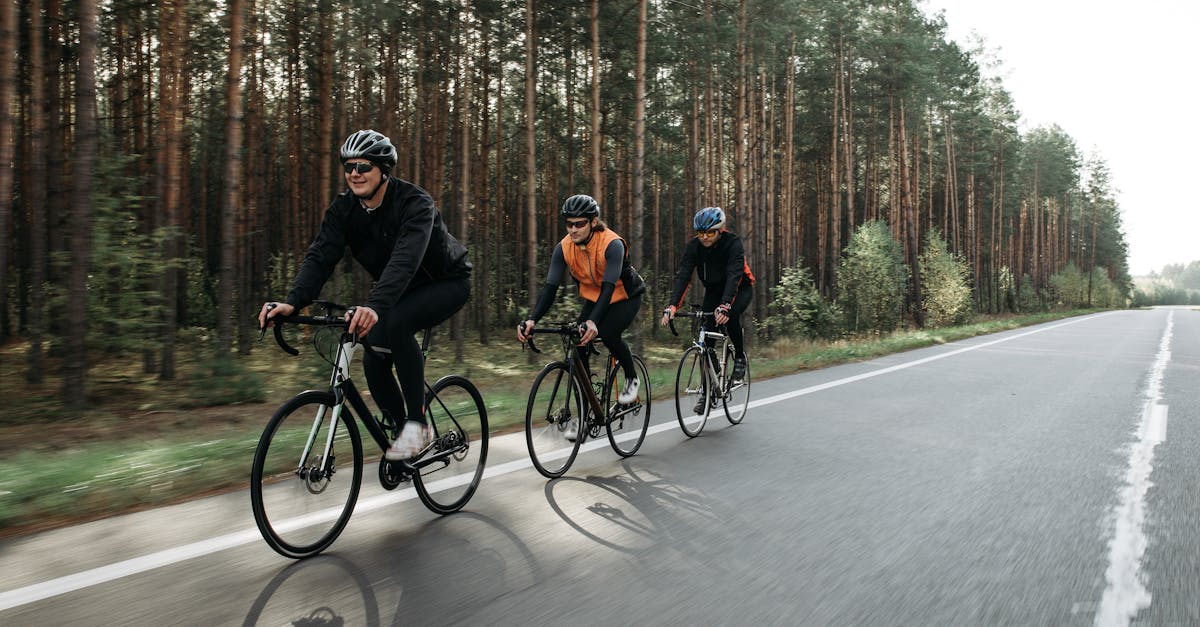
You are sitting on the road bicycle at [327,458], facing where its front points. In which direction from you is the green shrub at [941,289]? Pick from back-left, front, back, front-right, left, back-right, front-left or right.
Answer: back

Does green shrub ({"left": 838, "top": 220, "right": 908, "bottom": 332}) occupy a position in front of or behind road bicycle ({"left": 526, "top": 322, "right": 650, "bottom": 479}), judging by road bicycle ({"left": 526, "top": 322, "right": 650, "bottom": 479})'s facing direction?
behind

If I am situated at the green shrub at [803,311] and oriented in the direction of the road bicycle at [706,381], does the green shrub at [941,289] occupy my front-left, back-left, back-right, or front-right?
back-left

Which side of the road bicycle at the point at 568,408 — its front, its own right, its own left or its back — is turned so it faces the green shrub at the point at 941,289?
back

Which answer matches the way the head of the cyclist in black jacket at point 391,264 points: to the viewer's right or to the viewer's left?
to the viewer's left

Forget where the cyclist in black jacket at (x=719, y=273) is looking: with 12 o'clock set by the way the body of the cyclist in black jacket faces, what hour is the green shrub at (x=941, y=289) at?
The green shrub is roughly at 5 o'clock from the cyclist in black jacket.

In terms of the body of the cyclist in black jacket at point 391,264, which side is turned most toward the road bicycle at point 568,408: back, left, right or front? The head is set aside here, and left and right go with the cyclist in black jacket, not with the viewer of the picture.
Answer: back

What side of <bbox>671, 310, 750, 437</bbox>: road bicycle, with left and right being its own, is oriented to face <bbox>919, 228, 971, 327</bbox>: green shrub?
back

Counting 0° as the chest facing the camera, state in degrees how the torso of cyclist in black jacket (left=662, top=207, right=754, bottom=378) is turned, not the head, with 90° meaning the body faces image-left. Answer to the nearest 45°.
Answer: approximately 45°

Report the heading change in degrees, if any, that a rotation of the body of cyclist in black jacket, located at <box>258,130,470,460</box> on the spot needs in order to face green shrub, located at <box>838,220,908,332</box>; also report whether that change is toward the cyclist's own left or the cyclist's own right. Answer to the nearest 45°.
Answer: approximately 180°
